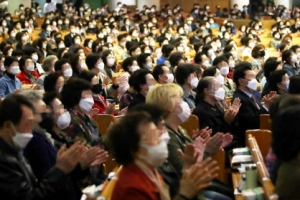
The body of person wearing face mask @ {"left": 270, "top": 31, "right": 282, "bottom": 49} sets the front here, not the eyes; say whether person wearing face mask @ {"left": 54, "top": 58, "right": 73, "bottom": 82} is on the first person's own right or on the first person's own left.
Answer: on the first person's own right

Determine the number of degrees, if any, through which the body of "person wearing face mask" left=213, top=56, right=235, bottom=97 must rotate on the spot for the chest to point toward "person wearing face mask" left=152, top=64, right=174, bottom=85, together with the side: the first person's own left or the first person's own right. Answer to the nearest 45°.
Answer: approximately 90° to the first person's own right
